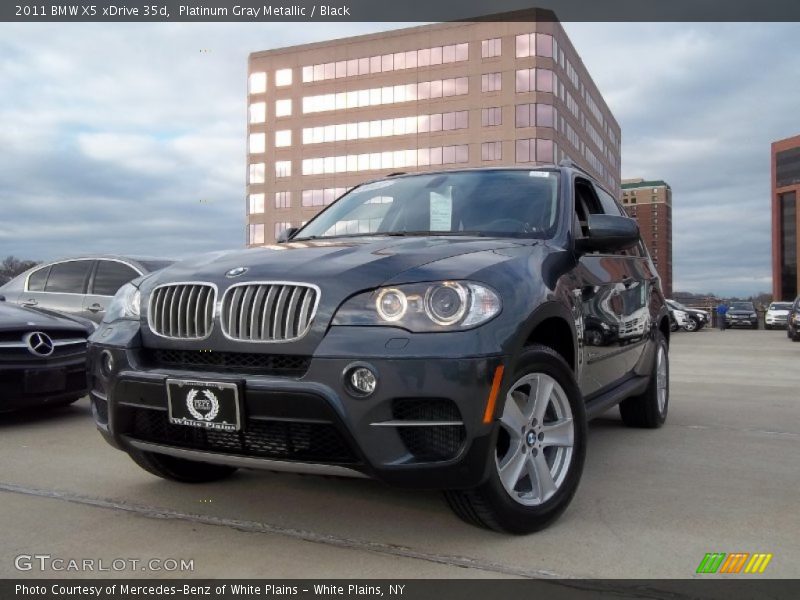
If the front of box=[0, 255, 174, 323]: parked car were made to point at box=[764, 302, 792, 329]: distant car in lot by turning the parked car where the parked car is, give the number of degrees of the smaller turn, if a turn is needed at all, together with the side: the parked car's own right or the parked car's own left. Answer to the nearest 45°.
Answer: approximately 90° to the parked car's own left

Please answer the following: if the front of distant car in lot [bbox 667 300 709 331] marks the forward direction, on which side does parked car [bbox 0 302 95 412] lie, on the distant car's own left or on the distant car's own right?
on the distant car's own right

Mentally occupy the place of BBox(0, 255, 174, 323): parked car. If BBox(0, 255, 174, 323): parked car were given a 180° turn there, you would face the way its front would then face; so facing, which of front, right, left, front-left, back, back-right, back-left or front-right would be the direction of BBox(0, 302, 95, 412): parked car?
back-left

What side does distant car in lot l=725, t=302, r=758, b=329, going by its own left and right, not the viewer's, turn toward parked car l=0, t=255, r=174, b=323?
front

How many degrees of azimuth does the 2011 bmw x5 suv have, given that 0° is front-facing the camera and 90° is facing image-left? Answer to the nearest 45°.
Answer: approximately 45°

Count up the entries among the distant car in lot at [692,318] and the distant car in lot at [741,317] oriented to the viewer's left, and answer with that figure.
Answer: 0

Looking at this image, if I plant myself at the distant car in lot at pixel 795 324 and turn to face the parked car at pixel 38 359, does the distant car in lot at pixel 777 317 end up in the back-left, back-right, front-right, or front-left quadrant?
back-right

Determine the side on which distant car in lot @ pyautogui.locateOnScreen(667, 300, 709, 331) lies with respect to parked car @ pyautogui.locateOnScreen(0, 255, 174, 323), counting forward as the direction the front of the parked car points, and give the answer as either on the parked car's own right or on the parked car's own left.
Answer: on the parked car's own left

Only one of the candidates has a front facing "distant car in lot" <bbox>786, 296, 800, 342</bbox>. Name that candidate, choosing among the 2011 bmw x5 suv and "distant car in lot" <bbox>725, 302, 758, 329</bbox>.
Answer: "distant car in lot" <bbox>725, 302, 758, 329</bbox>

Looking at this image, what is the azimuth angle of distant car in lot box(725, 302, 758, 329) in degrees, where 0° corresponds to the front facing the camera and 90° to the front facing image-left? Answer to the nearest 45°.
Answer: approximately 0°

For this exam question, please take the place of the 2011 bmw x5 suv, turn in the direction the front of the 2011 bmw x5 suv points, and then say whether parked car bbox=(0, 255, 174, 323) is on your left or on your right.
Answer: on your right

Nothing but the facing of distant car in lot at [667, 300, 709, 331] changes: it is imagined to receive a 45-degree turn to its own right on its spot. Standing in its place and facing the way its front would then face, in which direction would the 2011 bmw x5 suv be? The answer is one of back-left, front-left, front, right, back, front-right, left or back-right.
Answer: front

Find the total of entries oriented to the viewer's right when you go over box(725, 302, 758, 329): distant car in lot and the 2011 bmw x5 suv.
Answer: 0

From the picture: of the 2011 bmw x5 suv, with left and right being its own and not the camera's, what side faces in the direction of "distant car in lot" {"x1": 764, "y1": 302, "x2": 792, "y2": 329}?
back

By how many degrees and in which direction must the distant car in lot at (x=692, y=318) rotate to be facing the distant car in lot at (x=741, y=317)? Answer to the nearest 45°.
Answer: approximately 135° to its left
